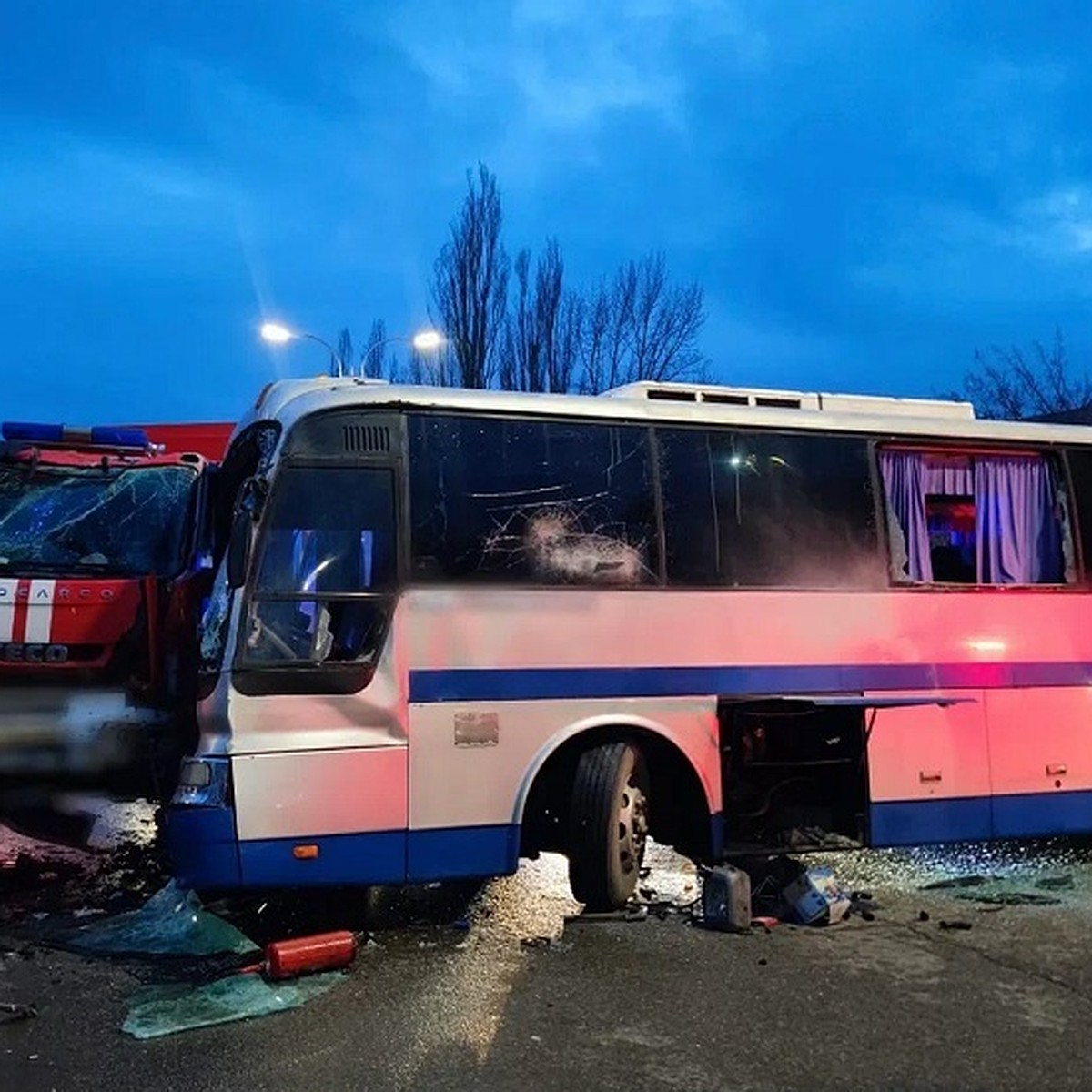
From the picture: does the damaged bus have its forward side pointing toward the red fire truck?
yes

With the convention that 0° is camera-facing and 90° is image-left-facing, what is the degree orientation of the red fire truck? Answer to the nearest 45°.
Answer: approximately 0°

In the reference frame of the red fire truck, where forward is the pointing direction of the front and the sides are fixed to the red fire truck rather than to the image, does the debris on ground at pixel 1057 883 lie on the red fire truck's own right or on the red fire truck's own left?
on the red fire truck's own left

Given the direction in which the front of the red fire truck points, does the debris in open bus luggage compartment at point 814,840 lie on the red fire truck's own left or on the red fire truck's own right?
on the red fire truck's own left

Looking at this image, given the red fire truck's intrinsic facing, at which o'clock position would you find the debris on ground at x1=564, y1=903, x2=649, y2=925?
The debris on ground is roughly at 10 o'clock from the red fire truck.

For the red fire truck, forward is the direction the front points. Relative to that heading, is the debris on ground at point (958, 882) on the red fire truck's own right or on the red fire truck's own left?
on the red fire truck's own left

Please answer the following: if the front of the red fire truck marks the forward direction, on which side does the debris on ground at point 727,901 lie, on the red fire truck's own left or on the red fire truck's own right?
on the red fire truck's own left

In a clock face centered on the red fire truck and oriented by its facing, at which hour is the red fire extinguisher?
The red fire extinguisher is roughly at 11 o'clock from the red fire truck.

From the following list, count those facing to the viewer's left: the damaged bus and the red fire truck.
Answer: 1

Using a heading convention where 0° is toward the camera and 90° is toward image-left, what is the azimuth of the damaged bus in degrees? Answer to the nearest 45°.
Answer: approximately 90°
